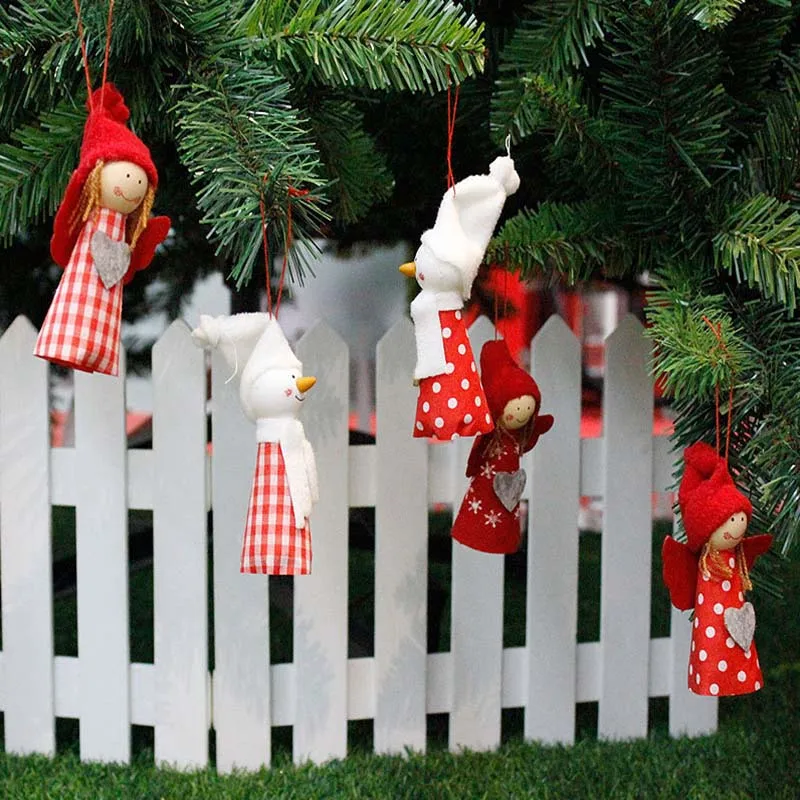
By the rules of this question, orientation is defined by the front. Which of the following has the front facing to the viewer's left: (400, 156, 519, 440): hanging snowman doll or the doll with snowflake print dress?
the hanging snowman doll

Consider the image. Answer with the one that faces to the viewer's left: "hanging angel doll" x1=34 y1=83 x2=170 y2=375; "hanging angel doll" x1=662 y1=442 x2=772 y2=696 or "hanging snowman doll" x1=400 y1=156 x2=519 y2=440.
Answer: the hanging snowman doll

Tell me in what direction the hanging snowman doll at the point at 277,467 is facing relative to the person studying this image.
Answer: facing to the right of the viewer

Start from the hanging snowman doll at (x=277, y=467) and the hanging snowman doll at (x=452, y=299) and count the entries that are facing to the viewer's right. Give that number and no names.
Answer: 1

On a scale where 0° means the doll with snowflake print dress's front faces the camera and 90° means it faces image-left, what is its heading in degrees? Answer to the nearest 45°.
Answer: approximately 315°

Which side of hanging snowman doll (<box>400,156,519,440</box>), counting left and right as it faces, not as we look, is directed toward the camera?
left
